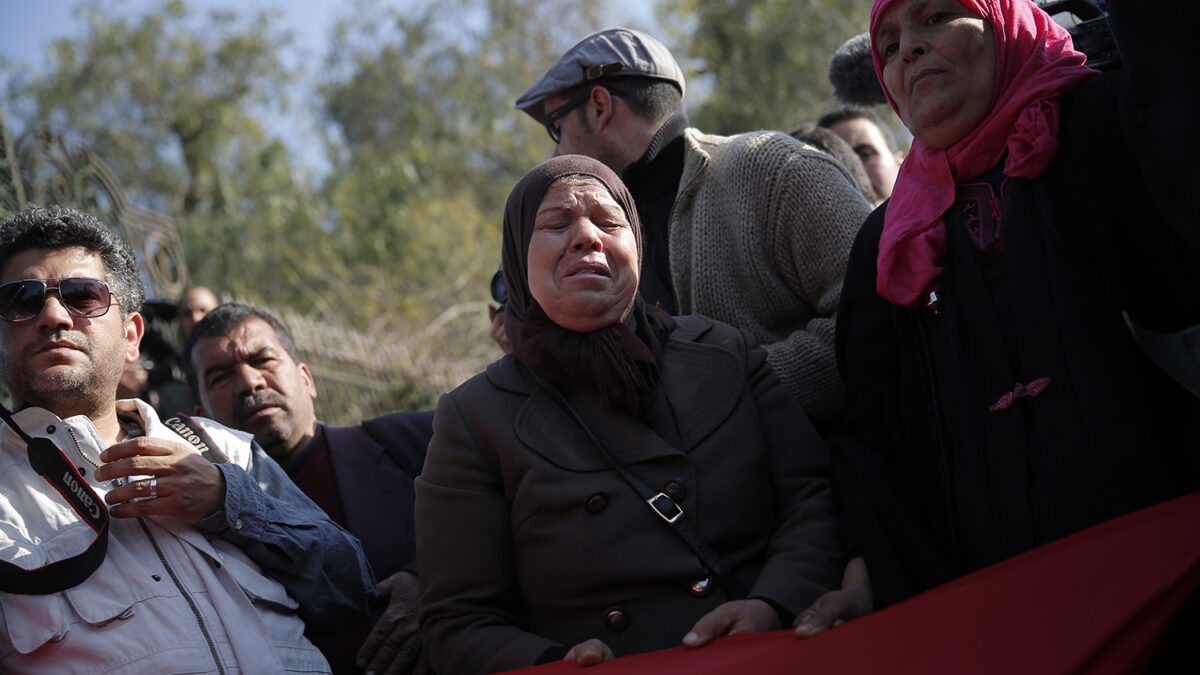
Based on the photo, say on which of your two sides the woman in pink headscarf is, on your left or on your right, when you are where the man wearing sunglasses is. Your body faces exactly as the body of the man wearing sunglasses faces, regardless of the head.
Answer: on your left

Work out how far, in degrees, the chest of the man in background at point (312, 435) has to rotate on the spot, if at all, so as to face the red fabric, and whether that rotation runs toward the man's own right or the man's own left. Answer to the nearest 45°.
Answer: approximately 45° to the man's own left

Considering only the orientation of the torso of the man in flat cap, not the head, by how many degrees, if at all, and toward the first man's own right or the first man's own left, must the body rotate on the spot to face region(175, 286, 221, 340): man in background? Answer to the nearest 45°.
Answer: approximately 45° to the first man's own right

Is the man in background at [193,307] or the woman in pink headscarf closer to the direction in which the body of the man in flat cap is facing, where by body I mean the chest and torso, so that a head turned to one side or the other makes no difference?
the man in background

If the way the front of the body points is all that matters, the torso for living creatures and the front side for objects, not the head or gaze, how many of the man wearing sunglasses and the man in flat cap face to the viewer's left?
1

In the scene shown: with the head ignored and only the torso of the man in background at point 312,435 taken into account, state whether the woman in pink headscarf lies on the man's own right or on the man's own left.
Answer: on the man's own left

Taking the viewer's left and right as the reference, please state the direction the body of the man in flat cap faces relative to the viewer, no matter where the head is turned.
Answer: facing to the left of the viewer

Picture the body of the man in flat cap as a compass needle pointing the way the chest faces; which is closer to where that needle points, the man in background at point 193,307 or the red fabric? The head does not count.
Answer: the man in background

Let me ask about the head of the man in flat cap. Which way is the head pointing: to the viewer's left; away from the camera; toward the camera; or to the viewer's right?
to the viewer's left

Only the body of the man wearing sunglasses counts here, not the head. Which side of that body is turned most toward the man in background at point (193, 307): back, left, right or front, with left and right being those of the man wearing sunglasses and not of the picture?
back
